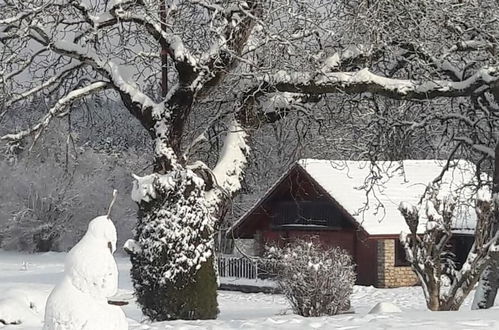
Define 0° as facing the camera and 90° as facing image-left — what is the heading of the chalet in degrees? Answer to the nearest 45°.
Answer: approximately 45°

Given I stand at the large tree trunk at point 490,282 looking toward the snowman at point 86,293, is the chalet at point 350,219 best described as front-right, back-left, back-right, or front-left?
back-right

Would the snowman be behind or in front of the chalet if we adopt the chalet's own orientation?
in front

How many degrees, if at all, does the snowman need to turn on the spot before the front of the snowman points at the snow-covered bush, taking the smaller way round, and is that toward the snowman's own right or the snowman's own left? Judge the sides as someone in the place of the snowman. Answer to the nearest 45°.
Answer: approximately 45° to the snowman's own left

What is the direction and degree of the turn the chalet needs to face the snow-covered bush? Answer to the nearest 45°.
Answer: approximately 45° to its left

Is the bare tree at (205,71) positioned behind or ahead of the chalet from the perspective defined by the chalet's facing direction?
ahead
